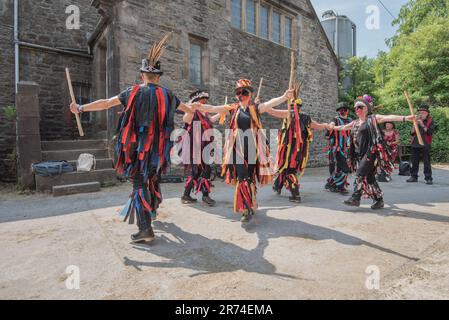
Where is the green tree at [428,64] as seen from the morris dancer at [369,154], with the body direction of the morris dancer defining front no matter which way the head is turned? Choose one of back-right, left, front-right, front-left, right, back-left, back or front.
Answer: back-right

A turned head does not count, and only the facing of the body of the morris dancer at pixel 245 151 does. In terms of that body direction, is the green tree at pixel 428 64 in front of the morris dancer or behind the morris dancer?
behind

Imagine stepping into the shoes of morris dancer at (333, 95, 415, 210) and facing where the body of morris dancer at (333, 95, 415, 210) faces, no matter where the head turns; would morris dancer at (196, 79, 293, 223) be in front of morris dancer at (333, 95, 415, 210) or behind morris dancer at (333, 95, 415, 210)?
in front

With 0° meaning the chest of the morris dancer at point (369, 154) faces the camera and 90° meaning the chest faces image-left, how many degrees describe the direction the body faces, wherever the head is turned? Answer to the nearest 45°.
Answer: approximately 45°

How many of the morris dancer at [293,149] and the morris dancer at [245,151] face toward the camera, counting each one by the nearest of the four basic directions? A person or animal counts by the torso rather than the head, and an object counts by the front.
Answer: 1

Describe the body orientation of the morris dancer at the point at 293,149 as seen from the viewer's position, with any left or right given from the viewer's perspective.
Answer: facing away from the viewer

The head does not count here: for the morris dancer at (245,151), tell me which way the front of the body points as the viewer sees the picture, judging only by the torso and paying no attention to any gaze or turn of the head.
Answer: toward the camera

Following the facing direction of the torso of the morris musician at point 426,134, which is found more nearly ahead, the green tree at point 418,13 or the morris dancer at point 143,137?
the morris dancer

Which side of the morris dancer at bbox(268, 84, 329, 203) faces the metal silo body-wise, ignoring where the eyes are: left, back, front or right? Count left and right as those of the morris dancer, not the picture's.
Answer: front

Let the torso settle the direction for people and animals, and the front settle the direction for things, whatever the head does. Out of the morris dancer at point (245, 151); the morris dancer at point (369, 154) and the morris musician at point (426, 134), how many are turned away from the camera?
0

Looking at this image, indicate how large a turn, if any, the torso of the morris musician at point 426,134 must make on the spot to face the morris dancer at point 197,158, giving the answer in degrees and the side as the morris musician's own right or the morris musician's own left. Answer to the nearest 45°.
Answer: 0° — they already face them

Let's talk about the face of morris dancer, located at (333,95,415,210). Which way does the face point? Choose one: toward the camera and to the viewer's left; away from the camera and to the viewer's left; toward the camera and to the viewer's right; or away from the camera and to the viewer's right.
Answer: toward the camera and to the viewer's left

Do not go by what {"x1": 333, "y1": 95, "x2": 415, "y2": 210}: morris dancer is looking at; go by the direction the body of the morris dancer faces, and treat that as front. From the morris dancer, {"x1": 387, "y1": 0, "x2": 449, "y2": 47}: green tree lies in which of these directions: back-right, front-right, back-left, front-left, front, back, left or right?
back-right
